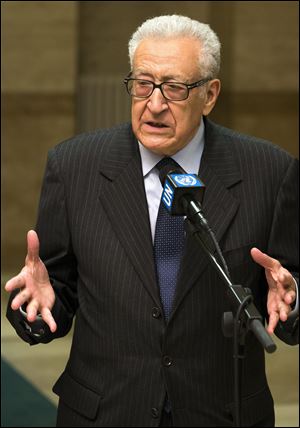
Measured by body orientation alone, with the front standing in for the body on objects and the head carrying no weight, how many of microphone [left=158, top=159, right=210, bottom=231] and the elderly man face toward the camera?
1

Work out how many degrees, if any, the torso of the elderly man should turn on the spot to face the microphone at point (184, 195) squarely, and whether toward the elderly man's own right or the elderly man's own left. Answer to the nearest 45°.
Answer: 0° — they already face it

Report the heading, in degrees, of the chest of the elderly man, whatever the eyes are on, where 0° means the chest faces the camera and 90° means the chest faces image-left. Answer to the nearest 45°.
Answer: approximately 0°

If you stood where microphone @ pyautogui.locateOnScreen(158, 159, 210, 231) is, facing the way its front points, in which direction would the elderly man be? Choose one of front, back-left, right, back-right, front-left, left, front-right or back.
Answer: front-right

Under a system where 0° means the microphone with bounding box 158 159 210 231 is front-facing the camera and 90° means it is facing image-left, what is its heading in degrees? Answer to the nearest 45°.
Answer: approximately 135°
